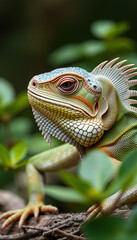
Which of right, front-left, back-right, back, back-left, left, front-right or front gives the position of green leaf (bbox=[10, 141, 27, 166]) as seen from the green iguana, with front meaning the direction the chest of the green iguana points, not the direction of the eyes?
front-right

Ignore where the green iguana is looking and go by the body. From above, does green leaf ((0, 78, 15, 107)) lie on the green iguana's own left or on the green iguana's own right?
on the green iguana's own right

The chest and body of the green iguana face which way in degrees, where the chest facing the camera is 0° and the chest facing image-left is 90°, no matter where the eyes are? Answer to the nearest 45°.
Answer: approximately 90°

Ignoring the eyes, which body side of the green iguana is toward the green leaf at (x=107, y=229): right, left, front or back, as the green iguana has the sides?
left

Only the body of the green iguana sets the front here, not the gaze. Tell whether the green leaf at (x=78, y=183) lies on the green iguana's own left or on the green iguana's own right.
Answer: on the green iguana's own left

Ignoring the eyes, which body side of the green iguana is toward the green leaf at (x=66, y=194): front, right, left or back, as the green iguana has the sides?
left

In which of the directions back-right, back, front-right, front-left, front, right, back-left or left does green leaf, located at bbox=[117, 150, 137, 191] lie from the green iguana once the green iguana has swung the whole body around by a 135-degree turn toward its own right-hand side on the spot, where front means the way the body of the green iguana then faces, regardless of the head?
back-right

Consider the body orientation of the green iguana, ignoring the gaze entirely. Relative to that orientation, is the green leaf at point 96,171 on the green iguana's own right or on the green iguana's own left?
on the green iguana's own left
